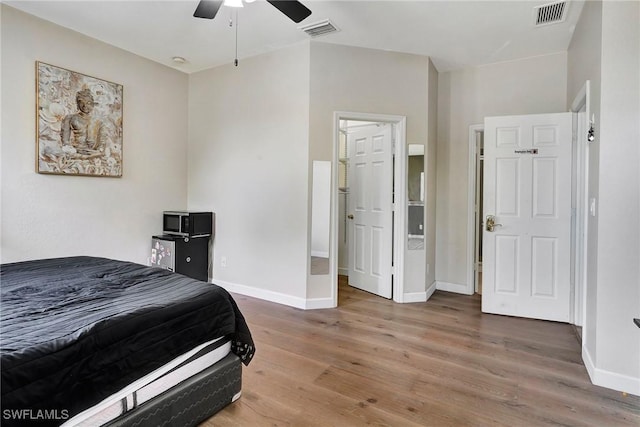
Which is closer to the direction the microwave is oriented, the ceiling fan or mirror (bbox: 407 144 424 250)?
the ceiling fan

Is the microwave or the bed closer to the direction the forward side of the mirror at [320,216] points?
the bed

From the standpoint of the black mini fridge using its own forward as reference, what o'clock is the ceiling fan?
The ceiling fan is roughly at 10 o'clock from the black mini fridge.

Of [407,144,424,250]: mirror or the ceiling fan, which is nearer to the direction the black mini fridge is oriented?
the ceiling fan

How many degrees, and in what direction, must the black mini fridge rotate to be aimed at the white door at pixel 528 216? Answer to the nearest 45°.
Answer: approximately 90° to its left

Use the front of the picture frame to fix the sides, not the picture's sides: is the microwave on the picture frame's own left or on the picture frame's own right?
on the picture frame's own left

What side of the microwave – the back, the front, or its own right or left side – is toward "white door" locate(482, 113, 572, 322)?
left

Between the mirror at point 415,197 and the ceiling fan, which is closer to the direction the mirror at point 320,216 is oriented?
the ceiling fan

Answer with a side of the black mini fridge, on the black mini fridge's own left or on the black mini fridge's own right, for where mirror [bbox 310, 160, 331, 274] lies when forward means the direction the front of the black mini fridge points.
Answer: on the black mini fridge's own left

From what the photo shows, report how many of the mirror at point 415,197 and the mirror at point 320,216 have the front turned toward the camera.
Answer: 2

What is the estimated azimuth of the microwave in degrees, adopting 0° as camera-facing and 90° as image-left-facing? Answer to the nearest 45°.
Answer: approximately 45°
